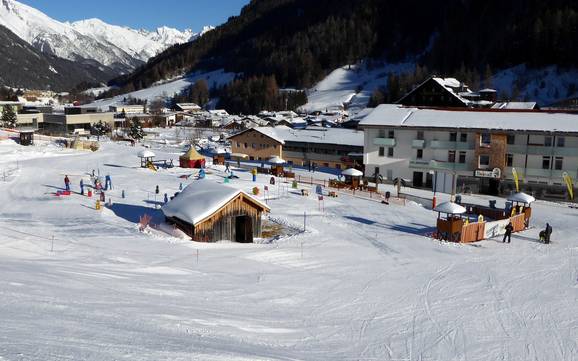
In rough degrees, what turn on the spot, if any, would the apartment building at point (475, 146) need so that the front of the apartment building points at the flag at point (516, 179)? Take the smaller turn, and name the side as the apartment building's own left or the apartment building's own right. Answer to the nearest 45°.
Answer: approximately 45° to the apartment building's own left

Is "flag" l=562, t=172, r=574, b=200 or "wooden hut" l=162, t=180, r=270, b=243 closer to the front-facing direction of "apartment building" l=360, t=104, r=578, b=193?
the wooden hut

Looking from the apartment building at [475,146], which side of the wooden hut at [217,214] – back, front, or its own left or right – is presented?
left

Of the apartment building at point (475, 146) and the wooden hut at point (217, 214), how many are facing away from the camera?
0

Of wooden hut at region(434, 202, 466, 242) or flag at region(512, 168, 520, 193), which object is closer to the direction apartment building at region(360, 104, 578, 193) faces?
the wooden hut

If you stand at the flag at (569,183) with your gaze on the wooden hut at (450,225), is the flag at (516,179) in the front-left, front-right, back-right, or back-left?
front-right

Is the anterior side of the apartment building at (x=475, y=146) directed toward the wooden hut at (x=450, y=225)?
yes

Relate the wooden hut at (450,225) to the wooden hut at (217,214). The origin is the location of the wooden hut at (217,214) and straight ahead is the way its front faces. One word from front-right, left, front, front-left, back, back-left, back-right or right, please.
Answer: front-left

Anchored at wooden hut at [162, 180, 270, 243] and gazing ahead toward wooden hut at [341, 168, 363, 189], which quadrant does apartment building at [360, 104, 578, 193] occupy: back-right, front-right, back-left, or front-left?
front-right

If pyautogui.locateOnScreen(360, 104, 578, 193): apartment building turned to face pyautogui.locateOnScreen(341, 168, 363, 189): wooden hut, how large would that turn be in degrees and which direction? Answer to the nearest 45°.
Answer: approximately 45° to its right

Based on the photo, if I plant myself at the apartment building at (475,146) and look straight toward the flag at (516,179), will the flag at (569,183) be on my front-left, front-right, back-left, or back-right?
front-left

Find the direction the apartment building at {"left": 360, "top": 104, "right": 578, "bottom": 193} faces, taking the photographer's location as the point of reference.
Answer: facing the viewer

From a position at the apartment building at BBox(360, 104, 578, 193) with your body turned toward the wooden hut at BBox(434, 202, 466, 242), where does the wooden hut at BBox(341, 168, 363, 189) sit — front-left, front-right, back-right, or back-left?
front-right

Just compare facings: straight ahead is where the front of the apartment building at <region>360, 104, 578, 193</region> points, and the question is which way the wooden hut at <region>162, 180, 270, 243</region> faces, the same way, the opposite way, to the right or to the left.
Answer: to the left

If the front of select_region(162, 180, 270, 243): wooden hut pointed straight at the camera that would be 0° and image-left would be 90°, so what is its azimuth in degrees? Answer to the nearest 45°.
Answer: approximately 315°

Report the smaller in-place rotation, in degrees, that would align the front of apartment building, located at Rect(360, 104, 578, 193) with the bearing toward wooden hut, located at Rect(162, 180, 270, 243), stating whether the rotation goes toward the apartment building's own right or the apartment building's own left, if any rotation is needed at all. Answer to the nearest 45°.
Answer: approximately 45° to the apartment building's own right

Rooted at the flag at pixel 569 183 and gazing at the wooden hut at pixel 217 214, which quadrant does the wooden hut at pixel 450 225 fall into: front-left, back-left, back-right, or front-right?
front-left

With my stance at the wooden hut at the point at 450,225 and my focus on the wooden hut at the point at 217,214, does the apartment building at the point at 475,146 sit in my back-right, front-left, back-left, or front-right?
back-right
